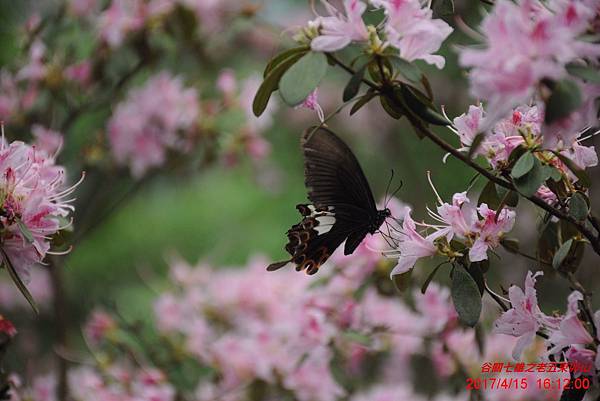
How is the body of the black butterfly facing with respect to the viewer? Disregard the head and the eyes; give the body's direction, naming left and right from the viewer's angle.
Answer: facing to the right of the viewer

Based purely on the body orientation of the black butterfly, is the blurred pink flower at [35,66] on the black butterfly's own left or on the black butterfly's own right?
on the black butterfly's own left

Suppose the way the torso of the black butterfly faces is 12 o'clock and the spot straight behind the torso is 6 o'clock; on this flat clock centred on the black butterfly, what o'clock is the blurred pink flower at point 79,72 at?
The blurred pink flower is roughly at 8 o'clock from the black butterfly.

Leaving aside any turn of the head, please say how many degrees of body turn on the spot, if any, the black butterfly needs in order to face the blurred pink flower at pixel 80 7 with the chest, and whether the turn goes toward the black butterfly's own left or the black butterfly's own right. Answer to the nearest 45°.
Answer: approximately 135° to the black butterfly's own left

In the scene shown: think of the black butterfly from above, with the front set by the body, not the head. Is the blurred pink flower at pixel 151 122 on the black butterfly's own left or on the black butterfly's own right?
on the black butterfly's own left
